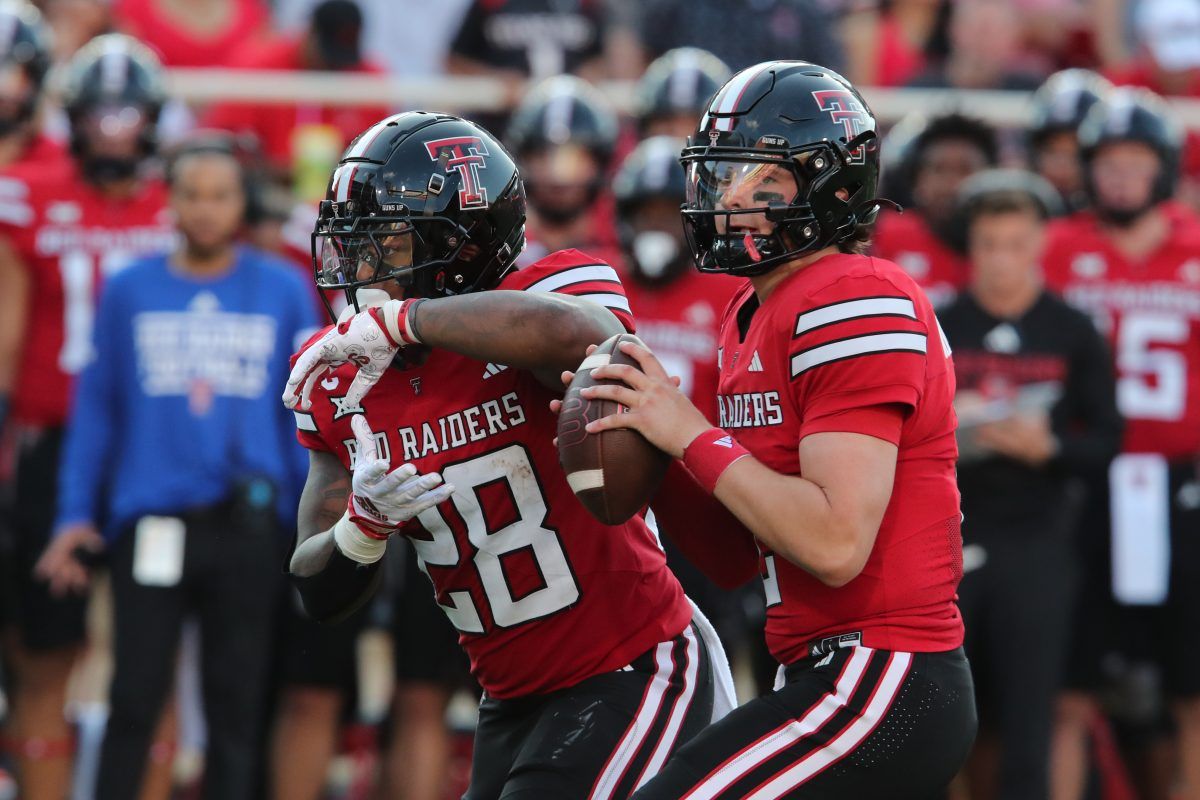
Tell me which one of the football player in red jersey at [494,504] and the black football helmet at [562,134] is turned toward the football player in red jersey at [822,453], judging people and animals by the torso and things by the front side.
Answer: the black football helmet

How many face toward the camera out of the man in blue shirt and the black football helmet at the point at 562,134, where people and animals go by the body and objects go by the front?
2

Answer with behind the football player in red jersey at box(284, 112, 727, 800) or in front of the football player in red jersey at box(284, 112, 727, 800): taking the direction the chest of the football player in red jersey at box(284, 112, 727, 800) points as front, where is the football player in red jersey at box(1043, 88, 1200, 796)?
behind

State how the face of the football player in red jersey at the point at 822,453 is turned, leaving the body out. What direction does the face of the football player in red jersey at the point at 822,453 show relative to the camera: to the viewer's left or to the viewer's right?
to the viewer's left

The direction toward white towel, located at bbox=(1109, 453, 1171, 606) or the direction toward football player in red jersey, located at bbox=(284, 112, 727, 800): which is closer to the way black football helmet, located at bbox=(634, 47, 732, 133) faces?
the football player in red jersey

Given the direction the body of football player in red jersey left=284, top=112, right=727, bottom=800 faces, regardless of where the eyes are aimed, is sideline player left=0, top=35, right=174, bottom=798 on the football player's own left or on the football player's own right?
on the football player's own right

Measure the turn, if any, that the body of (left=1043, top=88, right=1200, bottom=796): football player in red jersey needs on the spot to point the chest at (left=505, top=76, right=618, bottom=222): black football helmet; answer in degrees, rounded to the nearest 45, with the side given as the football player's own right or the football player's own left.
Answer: approximately 90° to the football player's own right

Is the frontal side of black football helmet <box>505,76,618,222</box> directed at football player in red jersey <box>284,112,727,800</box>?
yes

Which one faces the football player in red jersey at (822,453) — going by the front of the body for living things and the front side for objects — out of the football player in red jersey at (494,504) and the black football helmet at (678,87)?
the black football helmet
